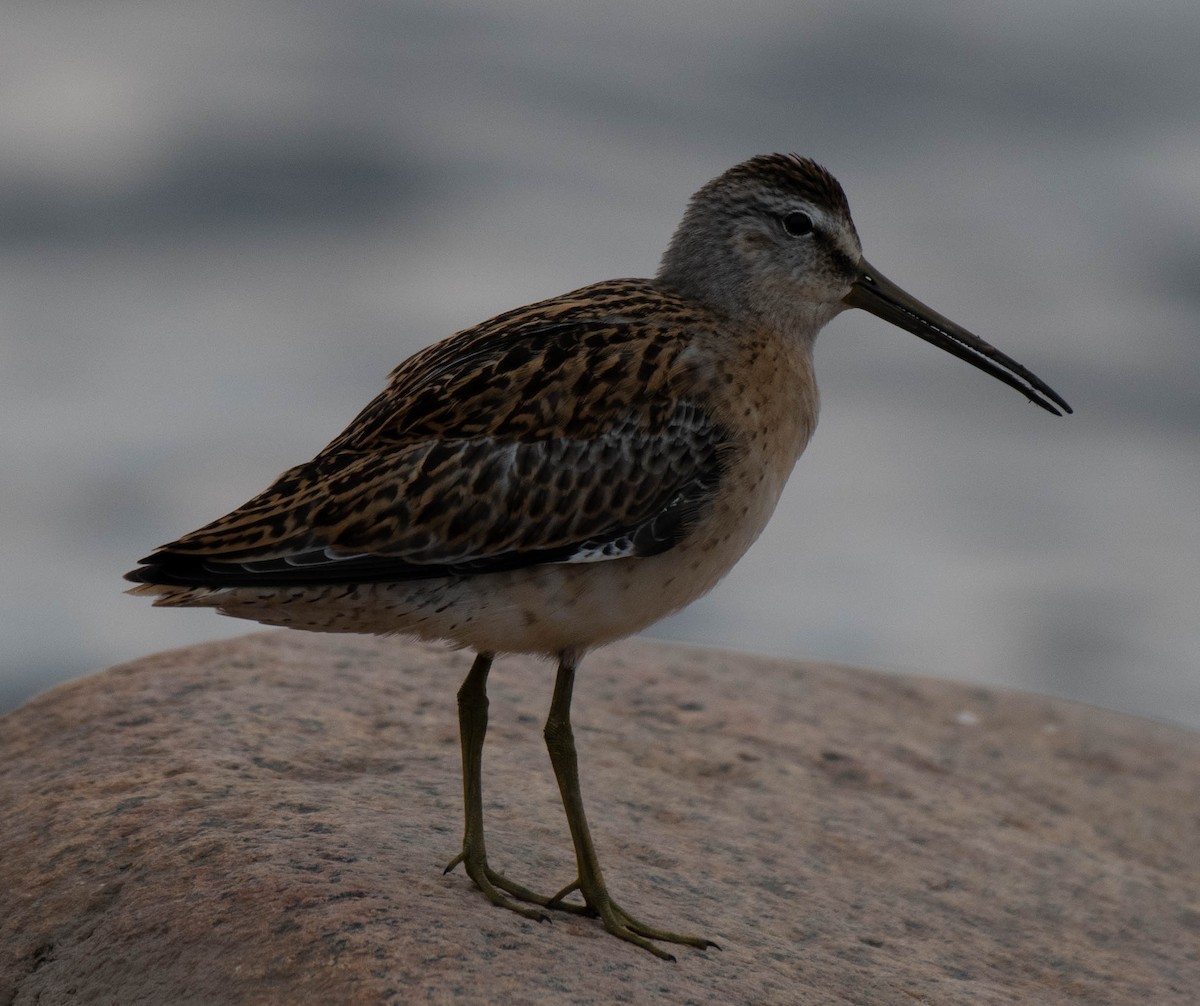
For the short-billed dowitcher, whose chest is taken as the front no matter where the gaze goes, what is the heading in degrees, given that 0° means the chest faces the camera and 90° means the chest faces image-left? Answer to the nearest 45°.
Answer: approximately 270°
